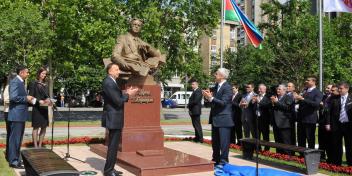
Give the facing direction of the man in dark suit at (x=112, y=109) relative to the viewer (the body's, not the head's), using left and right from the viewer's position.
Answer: facing to the right of the viewer

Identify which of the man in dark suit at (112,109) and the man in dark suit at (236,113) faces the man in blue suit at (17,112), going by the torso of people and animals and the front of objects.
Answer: the man in dark suit at (236,113)

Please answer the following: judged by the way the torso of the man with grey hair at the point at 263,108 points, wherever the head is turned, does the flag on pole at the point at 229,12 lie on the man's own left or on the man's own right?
on the man's own right

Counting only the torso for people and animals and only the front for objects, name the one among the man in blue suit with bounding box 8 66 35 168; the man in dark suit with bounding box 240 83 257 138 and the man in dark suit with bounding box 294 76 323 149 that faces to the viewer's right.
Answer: the man in blue suit

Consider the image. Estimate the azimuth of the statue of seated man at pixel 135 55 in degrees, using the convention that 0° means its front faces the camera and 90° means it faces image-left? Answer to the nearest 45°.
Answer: approximately 315°

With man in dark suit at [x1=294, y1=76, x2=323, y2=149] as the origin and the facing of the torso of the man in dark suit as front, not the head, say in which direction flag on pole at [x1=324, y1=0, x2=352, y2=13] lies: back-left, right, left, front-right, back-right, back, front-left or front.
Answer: back-right

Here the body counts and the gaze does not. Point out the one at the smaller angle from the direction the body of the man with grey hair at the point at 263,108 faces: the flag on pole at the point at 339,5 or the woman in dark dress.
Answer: the woman in dark dress

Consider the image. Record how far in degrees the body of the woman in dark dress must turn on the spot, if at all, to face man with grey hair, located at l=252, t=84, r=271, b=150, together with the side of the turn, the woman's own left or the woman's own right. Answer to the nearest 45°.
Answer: approximately 45° to the woman's own left
